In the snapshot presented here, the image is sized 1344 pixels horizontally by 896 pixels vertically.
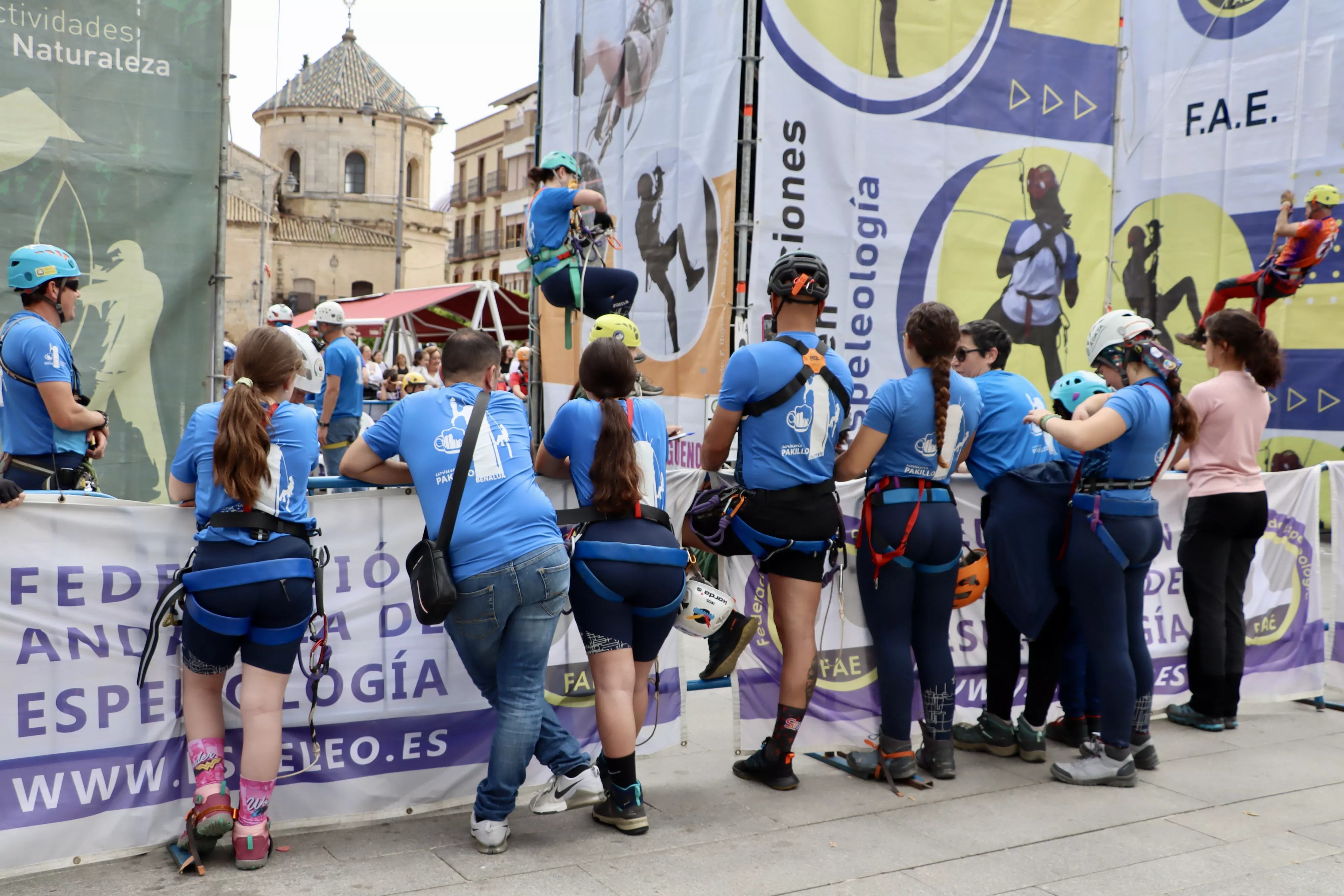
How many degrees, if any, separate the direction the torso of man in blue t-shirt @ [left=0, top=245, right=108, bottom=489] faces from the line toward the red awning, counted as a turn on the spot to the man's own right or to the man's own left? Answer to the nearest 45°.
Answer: approximately 90° to the man's own left

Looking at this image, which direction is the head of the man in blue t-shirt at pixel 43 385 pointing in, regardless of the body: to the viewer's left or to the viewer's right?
to the viewer's right

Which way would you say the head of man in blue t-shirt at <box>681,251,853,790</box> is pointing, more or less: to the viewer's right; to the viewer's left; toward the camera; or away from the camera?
away from the camera

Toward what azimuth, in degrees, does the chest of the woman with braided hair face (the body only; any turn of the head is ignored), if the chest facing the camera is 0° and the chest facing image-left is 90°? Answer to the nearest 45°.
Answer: approximately 135°

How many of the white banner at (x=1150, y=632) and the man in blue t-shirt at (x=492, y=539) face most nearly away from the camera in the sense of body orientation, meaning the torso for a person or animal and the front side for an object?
1

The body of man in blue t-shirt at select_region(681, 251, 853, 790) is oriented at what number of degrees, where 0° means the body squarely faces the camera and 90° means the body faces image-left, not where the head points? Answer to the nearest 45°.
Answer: approximately 135°

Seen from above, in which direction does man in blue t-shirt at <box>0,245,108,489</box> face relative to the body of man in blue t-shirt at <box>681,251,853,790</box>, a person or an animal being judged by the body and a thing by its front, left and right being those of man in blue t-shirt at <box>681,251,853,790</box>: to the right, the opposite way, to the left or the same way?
to the right

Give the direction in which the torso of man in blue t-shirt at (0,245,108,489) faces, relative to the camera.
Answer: to the viewer's right

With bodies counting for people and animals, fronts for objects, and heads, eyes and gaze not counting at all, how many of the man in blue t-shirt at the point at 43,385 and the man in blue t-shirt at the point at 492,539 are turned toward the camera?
0

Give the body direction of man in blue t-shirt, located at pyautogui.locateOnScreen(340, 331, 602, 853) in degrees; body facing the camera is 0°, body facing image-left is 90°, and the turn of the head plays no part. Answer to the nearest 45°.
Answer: approximately 180°

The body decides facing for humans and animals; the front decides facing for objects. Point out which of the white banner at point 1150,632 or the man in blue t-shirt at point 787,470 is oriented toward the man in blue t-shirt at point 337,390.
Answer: the man in blue t-shirt at point 787,470

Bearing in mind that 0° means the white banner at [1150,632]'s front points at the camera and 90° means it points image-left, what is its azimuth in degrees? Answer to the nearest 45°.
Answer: approximately 0°

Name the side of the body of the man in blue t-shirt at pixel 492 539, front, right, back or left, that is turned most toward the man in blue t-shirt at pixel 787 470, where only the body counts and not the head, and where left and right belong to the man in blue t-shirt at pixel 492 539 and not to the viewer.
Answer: right

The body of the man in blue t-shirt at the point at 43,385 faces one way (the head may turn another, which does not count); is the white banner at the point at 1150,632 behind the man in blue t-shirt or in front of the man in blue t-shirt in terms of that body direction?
in front

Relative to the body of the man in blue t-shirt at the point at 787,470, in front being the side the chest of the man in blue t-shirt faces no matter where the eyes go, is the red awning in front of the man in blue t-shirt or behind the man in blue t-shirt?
in front
